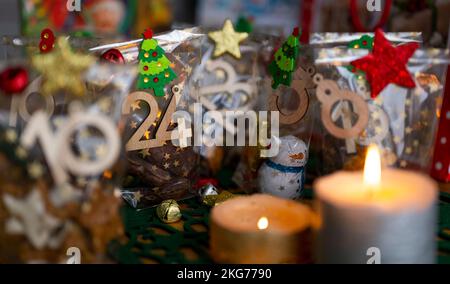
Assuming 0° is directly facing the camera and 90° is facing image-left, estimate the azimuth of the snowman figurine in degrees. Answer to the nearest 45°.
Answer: approximately 315°

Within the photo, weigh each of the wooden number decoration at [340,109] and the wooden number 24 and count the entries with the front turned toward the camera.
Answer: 2
